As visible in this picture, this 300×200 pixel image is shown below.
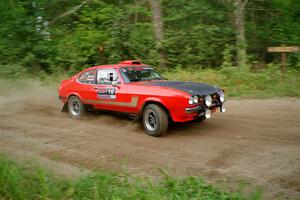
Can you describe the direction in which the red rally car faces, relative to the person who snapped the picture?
facing the viewer and to the right of the viewer
